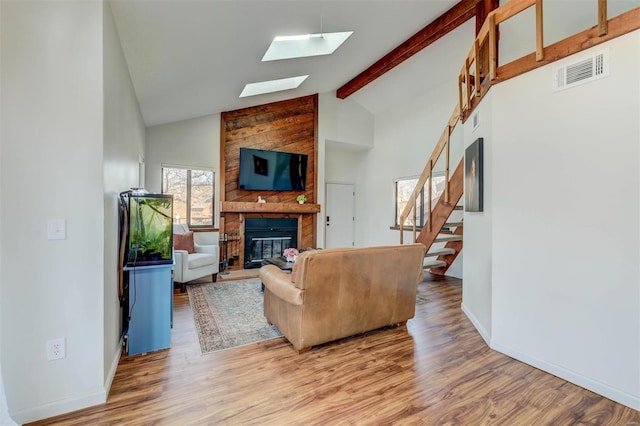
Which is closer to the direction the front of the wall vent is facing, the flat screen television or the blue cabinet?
the blue cabinet

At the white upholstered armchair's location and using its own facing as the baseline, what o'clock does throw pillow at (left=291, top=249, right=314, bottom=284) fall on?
The throw pillow is roughly at 1 o'clock from the white upholstered armchair.

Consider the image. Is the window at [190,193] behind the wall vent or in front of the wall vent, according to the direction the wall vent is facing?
in front

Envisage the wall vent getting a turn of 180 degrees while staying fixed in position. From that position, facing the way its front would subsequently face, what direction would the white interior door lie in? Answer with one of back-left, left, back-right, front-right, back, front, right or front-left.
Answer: left

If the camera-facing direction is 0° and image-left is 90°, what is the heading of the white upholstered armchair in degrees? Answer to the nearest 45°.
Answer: approximately 315°

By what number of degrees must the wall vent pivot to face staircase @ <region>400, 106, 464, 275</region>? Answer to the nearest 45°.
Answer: approximately 90° to its right

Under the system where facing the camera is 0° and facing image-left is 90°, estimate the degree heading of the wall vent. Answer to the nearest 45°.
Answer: approximately 45°

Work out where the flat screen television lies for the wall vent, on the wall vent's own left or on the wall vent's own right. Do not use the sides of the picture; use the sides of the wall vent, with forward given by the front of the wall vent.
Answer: on the wall vent's own right

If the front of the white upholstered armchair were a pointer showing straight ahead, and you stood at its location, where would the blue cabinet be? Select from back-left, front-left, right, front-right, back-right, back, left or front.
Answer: front-right

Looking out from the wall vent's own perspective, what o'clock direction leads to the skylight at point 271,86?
The skylight is roughly at 2 o'clock from the wall vent.

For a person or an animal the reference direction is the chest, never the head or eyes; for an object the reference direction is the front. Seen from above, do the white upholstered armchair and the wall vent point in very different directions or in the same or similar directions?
very different directions

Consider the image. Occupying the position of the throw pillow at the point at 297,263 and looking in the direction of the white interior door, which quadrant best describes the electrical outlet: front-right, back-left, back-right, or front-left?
back-left

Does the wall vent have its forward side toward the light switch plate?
yes
